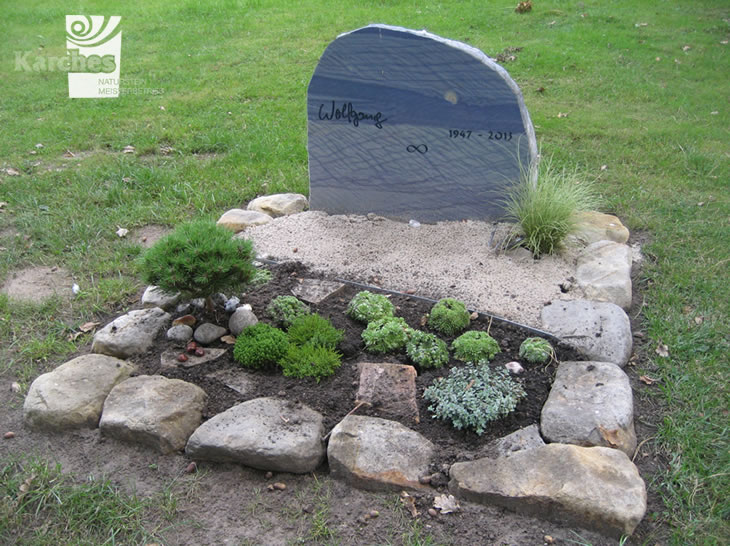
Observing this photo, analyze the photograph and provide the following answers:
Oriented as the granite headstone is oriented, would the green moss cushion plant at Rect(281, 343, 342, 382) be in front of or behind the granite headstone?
in front

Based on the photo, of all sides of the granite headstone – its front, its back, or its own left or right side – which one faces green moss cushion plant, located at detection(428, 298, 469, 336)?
front

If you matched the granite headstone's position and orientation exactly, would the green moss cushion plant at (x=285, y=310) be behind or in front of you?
in front

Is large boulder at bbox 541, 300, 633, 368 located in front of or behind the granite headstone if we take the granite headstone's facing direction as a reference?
in front

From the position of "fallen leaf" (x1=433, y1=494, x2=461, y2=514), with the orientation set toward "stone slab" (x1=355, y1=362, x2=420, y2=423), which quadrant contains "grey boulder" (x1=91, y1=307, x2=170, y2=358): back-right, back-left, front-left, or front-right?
front-left

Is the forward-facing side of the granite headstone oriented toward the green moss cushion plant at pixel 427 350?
yes

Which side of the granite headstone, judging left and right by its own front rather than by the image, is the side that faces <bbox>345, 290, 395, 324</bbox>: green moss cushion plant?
front

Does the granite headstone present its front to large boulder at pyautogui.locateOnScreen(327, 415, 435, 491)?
yes

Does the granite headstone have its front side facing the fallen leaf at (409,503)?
yes

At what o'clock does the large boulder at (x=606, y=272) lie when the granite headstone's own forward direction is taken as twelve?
The large boulder is roughly at 10 o'clock from the granite headstone.

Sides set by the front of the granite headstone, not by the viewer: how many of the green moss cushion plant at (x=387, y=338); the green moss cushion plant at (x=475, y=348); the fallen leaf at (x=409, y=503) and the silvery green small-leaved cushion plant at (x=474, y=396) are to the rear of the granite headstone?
0

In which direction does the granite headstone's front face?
toward the camera

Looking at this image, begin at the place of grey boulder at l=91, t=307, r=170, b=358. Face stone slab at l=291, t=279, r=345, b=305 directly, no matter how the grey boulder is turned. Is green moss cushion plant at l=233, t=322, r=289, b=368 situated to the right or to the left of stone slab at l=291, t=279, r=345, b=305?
right
